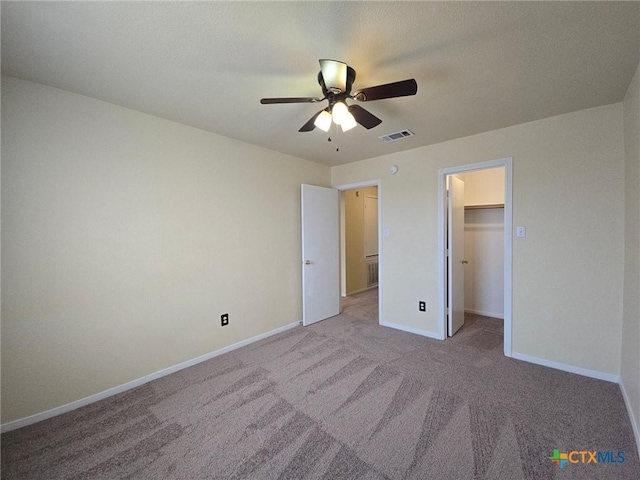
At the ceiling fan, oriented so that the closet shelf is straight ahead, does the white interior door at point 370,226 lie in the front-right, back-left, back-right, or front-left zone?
front-left

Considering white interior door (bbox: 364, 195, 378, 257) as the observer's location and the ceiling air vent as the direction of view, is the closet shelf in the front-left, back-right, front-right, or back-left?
front-left

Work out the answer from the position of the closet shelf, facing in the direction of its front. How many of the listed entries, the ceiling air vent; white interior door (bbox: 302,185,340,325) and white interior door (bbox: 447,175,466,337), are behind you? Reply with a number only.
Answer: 0

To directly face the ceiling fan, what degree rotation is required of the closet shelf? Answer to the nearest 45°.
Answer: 0° — it already faces it

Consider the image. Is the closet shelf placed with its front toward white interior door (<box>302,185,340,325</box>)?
no

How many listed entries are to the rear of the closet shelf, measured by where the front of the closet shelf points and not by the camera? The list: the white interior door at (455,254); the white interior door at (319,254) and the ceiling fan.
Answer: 0

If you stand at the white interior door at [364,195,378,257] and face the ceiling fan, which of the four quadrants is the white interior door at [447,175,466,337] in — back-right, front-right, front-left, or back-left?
front-left

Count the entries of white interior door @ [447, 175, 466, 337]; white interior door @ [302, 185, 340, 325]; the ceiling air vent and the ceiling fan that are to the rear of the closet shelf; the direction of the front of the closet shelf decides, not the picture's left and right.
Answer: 0

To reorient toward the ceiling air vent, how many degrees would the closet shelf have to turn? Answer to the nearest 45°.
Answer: approximately 45° to its right

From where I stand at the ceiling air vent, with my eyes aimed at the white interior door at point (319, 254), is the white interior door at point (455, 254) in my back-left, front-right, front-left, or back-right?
back-right

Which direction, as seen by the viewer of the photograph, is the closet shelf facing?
facing the viewer

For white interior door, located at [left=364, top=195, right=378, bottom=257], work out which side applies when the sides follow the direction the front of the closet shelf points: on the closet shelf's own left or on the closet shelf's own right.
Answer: on the closet shelf's own right

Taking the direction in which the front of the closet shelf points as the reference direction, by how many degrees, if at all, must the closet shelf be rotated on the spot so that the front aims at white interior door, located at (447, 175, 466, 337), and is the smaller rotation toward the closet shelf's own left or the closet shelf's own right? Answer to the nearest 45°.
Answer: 0° — it already faces it
